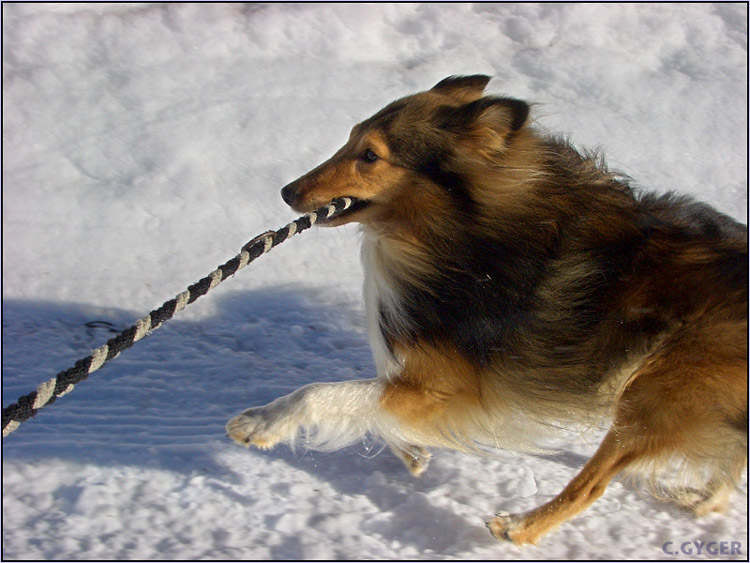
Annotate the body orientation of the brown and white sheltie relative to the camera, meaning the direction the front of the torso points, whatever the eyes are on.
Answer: to the viewer's left
